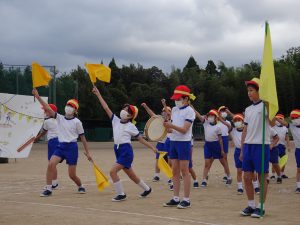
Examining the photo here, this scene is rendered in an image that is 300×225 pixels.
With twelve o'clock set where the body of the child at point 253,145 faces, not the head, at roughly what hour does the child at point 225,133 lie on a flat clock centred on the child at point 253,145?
the child at point 225,133 is roughly at 4 o'clock from the child at point 253,145.

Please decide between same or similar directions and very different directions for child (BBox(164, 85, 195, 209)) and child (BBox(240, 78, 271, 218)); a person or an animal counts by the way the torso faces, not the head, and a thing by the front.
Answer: same or similar directions

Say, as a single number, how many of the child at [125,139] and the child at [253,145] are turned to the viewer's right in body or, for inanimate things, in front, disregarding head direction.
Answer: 0

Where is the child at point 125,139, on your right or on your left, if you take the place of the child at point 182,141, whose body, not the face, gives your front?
on your right

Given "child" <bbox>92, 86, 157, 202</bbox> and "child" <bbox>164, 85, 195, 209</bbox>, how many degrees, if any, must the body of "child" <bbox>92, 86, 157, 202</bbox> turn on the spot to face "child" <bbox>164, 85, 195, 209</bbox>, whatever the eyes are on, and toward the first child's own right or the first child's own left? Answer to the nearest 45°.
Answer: approximately 90° to the first child's own left

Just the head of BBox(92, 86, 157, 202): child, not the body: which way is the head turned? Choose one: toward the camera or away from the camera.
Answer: toward the camera

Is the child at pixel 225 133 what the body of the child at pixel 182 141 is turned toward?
no

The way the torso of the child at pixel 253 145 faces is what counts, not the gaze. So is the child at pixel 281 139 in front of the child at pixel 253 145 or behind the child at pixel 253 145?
behind

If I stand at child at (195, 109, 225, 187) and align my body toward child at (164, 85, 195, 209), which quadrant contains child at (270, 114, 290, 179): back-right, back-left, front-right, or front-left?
back-left

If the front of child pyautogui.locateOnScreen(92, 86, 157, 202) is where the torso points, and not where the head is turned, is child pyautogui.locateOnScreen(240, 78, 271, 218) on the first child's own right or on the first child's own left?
on the first child's own left

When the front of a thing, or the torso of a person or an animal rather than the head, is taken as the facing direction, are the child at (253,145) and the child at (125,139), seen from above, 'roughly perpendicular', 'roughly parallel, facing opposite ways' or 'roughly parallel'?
roughly parallel

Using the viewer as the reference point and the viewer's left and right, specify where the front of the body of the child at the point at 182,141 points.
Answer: facing the viewer and to the left of the viewer

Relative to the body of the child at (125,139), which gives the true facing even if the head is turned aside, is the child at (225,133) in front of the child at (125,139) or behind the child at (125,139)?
behind
